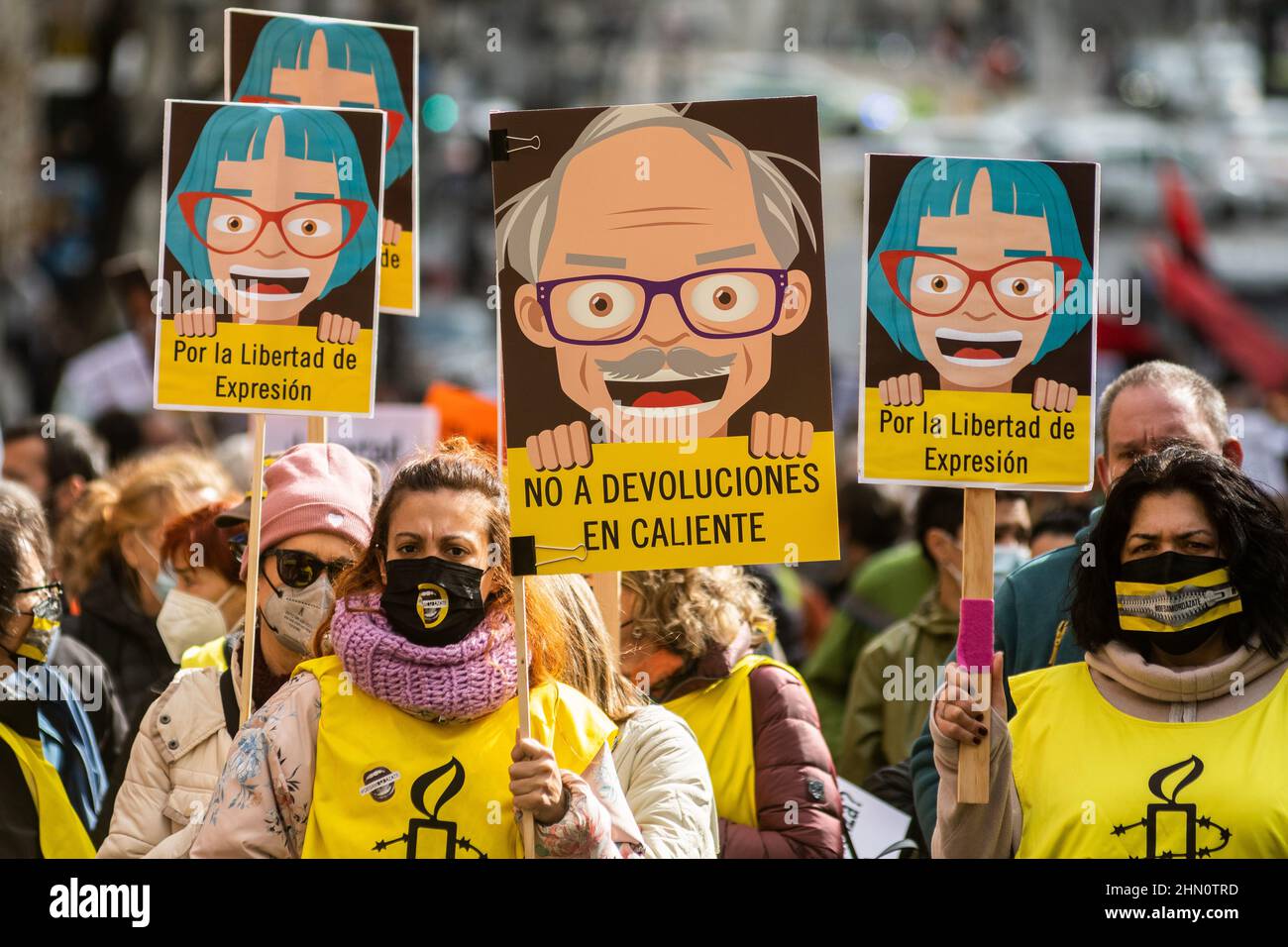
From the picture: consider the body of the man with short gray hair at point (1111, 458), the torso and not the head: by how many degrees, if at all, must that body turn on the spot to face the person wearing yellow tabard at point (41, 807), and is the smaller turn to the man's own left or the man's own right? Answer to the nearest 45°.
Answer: approximately 90° to the man's own right

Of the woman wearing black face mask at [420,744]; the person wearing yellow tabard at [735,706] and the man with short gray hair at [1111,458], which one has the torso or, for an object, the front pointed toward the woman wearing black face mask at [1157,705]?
the man with short gray hair

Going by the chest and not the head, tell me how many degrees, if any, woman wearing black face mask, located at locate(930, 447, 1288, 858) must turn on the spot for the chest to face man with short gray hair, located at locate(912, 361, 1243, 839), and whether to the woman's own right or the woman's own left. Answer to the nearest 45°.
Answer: approximately 180°

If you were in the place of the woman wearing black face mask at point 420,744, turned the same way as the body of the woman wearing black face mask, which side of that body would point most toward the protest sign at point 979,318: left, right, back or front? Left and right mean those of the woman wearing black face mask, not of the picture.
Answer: left

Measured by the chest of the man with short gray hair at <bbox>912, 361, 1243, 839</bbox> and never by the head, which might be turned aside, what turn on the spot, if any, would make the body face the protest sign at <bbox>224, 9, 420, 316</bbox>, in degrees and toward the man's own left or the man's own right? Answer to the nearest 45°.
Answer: approximately 90° to the man's own right

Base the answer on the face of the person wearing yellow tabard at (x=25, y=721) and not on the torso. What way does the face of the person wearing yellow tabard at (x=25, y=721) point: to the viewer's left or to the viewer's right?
to the viewer's right
